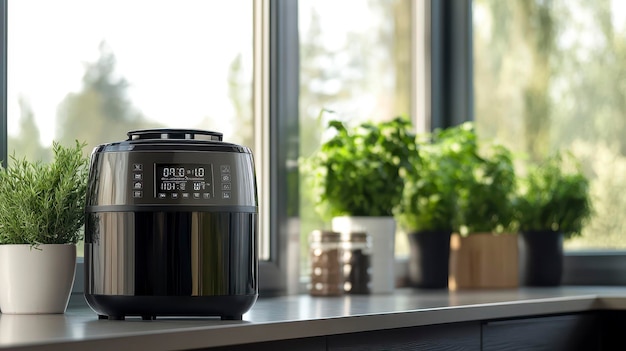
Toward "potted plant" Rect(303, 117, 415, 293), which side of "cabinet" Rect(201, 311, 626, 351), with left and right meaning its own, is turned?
back

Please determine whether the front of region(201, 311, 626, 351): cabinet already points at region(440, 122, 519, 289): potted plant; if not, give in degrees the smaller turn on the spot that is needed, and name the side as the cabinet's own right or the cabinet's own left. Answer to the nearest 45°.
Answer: approximately 135° to the cabinet's own left

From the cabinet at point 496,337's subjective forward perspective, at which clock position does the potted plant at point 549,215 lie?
The potted plant is roughly at 8 o'clock from the cabinet.

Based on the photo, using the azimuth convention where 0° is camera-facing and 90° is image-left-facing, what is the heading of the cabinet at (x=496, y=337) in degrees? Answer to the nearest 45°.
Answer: approximately 315°

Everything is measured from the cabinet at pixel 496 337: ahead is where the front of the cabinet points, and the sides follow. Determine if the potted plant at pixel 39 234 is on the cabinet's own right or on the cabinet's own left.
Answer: on the cabinet's own right
